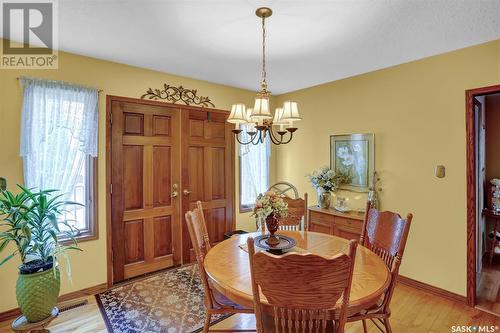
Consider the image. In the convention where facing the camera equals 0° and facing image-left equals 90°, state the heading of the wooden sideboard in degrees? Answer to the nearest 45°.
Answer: approximately 45°

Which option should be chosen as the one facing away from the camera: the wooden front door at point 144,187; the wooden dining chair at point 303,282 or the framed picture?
the wooden dining chair

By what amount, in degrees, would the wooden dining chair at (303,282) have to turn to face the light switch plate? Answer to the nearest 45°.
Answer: approximately 45° to its right

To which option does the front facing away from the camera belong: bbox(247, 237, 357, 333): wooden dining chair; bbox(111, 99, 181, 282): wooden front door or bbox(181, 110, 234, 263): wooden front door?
the wooden dining chair

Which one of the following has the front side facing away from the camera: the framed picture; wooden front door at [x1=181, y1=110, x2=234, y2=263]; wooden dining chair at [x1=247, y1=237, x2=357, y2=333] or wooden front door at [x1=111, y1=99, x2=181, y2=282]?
the wooden dining chair

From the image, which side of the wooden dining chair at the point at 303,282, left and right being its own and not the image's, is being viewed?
back

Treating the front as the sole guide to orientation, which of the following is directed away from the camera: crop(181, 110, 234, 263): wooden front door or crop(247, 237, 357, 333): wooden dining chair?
the wooden dining chair

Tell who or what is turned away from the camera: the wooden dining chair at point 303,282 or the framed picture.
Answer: the wooden dining chair

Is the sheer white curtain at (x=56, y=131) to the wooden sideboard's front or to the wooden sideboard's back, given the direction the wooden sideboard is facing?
to the front

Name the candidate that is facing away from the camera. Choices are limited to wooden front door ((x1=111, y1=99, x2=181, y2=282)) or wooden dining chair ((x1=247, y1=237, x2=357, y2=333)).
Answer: the wooden dining chair

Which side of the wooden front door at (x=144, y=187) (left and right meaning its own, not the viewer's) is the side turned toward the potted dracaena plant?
right
